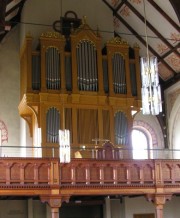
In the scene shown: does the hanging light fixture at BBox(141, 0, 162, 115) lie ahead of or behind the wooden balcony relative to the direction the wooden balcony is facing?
ahead

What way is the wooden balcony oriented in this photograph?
toward the camera
